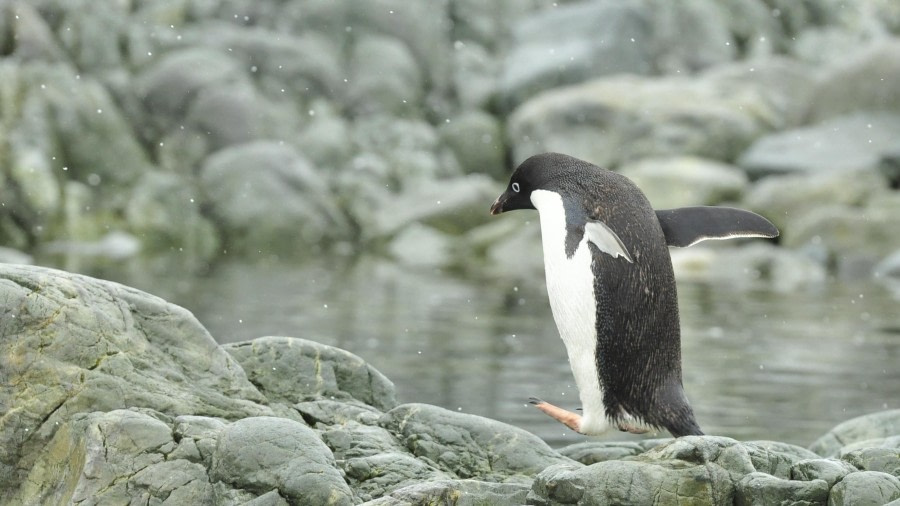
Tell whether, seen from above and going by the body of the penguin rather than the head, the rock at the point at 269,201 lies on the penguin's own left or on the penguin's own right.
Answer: on the penguin's own right

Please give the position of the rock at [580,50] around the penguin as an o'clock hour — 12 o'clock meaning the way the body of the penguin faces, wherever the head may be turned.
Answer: The rock is roughly at 3 o'clock from the penguin.

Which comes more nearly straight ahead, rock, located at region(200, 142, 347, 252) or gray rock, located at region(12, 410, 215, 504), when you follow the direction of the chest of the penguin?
the gray rock

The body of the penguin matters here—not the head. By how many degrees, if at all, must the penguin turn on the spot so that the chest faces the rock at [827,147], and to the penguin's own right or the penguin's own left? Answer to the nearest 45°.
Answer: approximately 90° to the penguin's own right

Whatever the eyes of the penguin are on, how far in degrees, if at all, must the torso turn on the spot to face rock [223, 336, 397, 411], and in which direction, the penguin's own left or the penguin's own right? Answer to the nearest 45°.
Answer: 0° — it already faces it

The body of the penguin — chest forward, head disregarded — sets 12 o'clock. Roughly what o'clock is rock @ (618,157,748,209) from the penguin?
The rock is roughly at 3 o'clock from the penguin.

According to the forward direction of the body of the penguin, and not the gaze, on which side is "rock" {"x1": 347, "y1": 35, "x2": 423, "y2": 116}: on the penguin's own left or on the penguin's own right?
on the penguin's own right

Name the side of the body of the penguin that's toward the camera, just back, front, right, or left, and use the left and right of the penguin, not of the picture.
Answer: left

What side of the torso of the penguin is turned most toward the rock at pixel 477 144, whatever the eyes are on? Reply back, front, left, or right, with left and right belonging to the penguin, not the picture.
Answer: right
